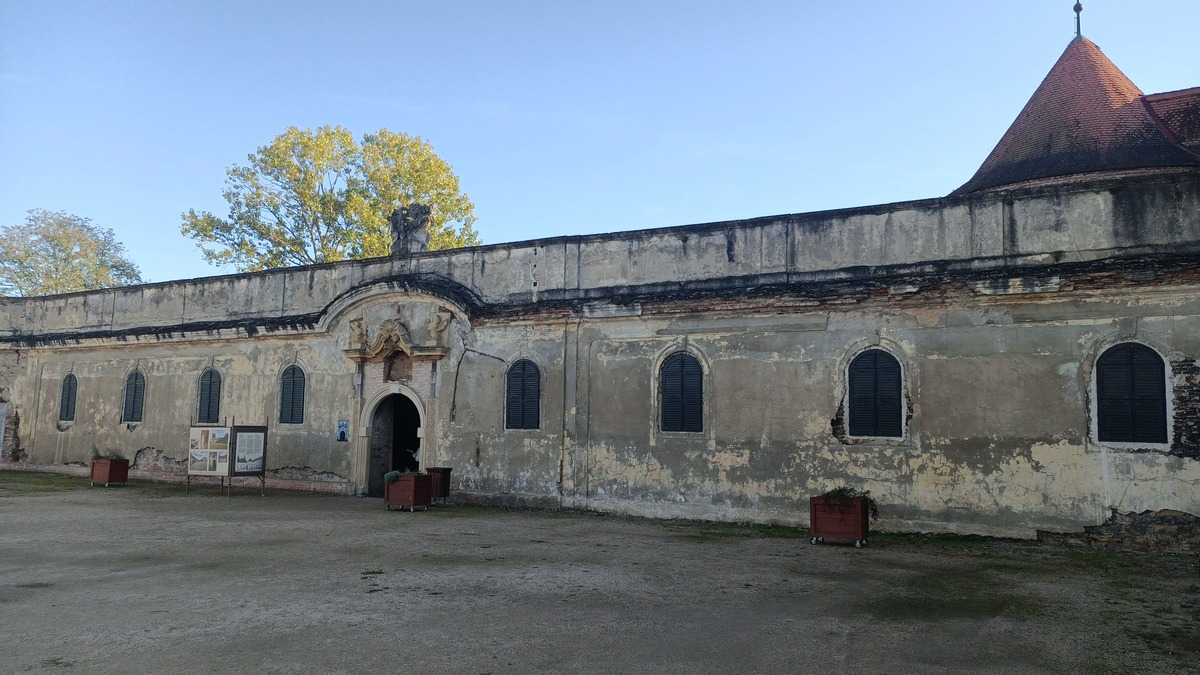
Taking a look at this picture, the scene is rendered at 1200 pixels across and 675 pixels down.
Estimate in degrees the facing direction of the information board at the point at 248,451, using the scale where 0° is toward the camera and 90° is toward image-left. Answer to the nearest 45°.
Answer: approximately 0°

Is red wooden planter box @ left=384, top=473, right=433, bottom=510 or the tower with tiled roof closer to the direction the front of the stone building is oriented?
the red wooden planter box

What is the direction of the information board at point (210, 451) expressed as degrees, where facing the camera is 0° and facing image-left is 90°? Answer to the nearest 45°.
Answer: approximately 0°

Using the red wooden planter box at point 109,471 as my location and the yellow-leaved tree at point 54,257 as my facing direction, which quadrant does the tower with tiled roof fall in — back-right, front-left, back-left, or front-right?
back-right

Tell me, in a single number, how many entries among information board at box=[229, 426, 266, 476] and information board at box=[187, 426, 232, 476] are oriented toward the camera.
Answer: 2

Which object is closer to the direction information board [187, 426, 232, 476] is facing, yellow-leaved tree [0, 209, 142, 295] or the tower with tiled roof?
the tower with tiled roof

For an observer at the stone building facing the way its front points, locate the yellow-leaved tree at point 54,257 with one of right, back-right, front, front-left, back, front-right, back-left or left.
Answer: right

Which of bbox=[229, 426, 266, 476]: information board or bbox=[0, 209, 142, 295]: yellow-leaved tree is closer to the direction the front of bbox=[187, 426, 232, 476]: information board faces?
the information board

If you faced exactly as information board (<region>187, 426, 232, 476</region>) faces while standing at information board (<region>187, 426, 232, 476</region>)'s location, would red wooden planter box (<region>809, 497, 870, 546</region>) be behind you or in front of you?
in front

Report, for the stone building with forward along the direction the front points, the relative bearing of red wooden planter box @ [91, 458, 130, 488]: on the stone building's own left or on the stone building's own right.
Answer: on the stone building's own right

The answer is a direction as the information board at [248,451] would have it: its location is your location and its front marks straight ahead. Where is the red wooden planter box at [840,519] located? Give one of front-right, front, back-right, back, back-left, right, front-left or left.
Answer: front-left
